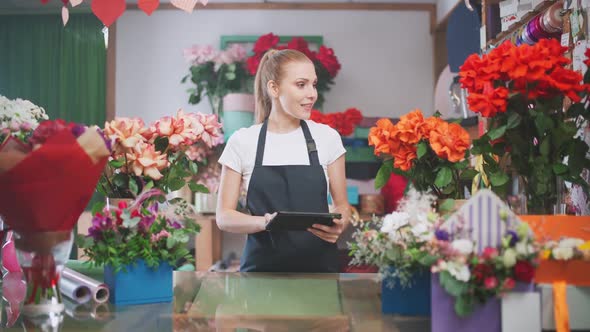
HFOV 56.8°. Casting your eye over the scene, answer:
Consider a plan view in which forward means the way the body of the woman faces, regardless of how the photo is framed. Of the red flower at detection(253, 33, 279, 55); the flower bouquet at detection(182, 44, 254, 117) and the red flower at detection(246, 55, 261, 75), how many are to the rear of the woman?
3

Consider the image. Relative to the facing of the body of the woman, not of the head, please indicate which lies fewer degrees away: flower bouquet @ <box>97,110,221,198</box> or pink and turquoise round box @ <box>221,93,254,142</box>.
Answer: the flower bouquet

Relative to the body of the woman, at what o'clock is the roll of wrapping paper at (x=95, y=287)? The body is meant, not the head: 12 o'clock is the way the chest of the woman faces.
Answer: The roll of wrapping paper is roughly at 1 o'clock from the woman.

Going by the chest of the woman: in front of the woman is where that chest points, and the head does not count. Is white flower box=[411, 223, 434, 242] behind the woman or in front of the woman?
in front

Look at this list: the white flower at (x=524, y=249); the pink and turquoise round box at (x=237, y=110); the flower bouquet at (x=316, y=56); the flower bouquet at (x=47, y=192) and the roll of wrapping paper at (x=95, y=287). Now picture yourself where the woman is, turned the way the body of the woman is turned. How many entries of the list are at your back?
2

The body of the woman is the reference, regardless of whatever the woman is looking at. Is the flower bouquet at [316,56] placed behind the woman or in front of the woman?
behind

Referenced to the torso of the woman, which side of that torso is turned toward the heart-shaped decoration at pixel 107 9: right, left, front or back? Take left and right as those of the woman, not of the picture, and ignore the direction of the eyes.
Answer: right

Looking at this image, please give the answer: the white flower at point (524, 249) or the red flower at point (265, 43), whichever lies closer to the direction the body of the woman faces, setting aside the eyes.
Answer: the white flower

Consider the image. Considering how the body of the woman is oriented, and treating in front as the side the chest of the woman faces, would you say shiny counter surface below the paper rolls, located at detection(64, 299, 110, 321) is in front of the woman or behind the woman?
in front

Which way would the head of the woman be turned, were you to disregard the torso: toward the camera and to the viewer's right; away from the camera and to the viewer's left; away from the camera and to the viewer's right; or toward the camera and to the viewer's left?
toward the camera and to the viewer's right

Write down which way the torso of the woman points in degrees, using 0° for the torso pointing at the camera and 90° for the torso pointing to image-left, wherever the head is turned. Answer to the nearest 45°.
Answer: approximately 0°
